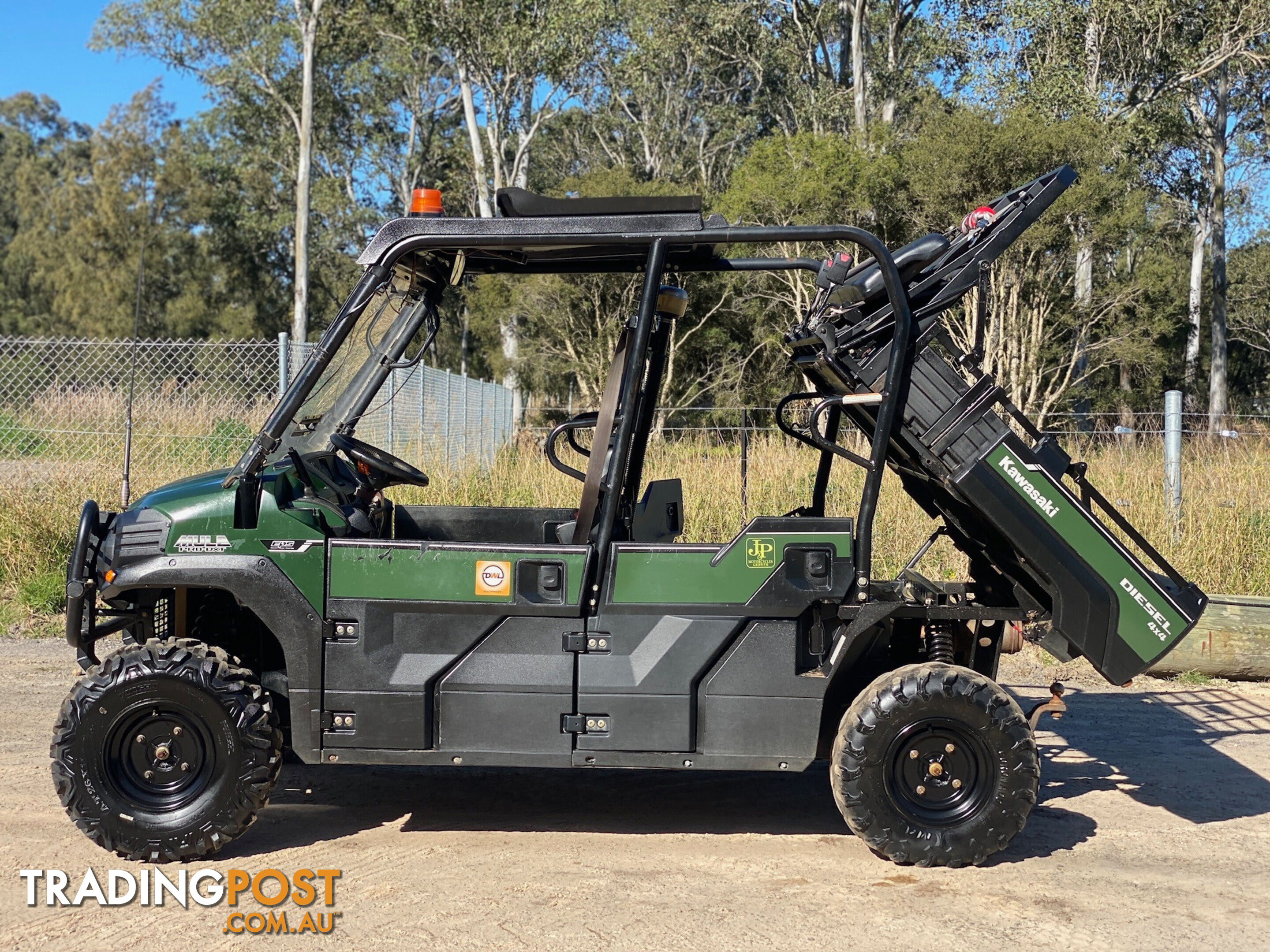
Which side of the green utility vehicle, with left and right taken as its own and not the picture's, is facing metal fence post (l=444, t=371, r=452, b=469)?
right

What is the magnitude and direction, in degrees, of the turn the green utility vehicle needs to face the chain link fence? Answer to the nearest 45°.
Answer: approximately 45° to its right

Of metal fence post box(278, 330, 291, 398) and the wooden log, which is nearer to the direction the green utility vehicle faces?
the metal fence post

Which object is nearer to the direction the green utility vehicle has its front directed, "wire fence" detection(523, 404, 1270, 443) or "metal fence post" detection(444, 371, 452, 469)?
the metal fence post

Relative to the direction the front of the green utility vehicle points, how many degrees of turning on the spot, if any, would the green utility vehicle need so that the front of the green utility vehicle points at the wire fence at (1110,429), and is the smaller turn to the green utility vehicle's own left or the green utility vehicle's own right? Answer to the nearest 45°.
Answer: approximately 135° to the green utility vehicle's own right

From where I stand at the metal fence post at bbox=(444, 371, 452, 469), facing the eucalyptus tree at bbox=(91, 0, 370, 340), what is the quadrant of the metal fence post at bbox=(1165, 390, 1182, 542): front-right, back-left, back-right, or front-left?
back-right

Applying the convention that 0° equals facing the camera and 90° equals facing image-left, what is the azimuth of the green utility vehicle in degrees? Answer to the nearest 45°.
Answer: approximately 90°

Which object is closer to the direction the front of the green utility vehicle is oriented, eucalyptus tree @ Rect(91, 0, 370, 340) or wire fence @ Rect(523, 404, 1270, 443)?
the eucalyptus tree
